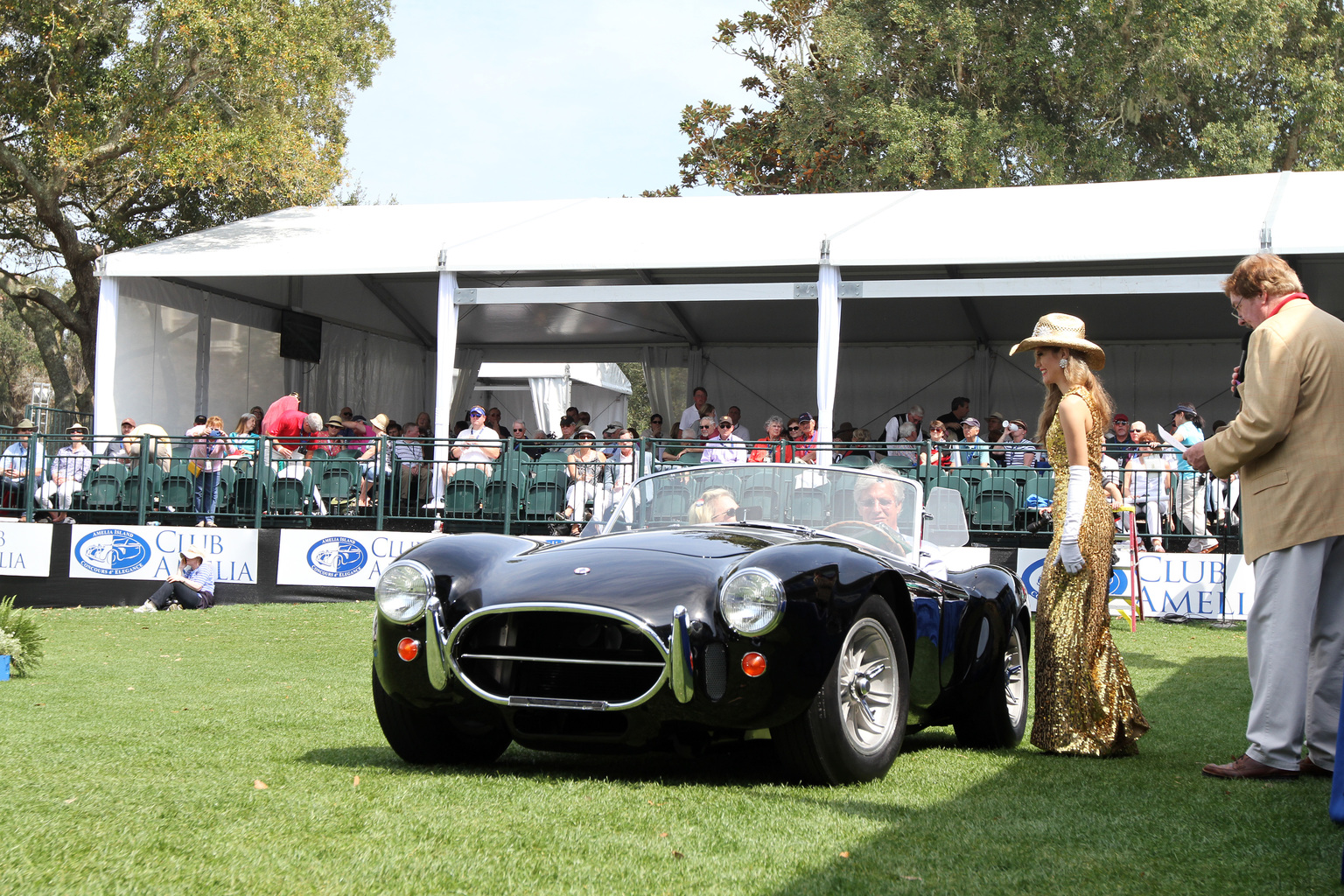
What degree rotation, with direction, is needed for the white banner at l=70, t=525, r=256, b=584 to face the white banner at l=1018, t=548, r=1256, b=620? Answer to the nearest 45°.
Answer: approximately 45° to its left

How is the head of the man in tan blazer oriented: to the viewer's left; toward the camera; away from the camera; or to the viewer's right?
to the viewer's left

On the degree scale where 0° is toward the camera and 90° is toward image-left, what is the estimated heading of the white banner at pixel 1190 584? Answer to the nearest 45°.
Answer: approximately 0°

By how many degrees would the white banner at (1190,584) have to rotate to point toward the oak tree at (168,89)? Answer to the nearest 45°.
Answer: approximately 90° to its right

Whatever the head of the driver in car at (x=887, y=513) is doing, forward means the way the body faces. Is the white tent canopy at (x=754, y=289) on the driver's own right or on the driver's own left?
on the driver's own right

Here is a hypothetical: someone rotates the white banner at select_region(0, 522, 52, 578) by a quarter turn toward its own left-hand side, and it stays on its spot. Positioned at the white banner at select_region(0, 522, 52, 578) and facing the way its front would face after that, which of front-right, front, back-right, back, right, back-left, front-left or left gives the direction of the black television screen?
front-left

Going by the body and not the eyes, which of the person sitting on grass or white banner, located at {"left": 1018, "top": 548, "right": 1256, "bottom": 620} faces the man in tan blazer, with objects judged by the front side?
the white banner

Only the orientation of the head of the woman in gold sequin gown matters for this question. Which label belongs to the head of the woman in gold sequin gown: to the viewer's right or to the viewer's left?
to the viewer's left

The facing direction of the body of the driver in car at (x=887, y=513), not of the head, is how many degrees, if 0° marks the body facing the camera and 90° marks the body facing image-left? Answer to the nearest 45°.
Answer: approximately 45°

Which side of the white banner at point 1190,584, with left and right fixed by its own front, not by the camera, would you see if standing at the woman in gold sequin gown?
front

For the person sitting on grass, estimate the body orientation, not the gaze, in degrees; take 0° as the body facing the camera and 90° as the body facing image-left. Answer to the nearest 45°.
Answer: approximately 90°
